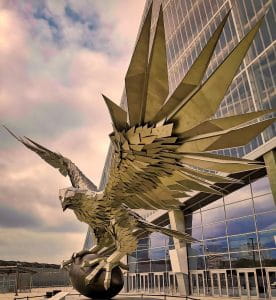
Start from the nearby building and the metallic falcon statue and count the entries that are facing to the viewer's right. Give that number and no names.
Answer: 0

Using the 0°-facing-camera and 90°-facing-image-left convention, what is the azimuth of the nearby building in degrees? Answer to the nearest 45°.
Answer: approximately 45°

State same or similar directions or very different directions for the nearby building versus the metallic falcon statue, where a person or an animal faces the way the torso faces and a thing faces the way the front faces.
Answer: same or similar directions

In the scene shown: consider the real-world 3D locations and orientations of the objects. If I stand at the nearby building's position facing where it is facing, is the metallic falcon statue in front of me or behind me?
in front

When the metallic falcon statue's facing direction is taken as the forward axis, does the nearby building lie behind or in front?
behind

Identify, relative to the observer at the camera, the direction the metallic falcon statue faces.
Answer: facing the viewer and to the left of the viewer
